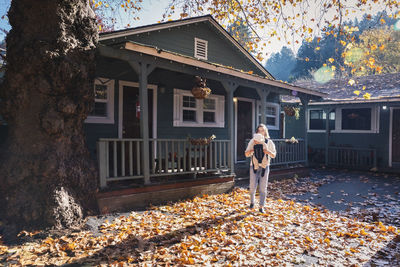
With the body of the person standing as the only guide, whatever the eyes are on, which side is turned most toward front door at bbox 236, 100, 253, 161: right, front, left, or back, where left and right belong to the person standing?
back

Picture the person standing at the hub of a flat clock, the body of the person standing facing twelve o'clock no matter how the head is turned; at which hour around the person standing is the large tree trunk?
The large tree trunk is roughly at 2 o'clock from the person standing.

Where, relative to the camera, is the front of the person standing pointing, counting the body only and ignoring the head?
toward the camera

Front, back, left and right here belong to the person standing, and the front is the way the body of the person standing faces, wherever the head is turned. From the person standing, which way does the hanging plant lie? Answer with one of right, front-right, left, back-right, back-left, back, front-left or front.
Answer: back-right

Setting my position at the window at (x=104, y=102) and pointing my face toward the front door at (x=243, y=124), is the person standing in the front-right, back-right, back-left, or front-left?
front-right

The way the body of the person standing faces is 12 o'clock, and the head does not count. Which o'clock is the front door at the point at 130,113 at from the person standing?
The front door is roughly at 4 o'clock from the person standing.

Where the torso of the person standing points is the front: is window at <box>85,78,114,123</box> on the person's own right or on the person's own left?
on the person's own right

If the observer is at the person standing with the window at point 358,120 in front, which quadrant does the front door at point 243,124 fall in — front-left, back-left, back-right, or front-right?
front-left

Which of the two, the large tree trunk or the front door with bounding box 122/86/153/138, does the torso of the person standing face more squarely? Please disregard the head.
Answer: the large tree trunk

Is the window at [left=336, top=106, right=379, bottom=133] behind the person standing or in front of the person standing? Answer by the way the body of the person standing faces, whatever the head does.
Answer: behind
